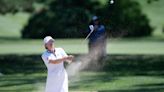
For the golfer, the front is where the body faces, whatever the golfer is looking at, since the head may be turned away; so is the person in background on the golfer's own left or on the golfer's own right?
on the golfer's own left

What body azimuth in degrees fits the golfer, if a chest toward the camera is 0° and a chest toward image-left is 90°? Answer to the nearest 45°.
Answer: approximately 315°
